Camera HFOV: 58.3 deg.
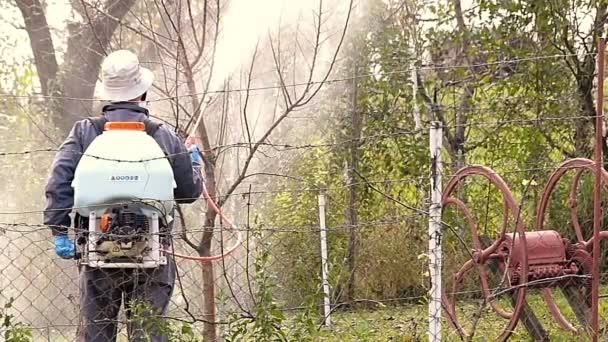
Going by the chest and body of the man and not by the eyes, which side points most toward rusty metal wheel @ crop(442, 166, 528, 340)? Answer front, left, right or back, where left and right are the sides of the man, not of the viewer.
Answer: right

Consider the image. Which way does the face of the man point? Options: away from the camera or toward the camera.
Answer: away from the camera

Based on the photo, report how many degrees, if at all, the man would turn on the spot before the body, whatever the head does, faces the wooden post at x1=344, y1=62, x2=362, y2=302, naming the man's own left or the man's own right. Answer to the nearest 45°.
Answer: approximately 45° to the man's own right

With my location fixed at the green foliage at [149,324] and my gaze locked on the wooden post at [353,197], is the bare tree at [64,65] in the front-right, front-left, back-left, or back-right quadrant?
front-left

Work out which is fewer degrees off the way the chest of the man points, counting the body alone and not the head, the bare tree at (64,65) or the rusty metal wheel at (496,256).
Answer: the bare tree

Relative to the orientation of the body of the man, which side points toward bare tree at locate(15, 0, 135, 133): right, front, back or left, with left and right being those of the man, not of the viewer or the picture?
front

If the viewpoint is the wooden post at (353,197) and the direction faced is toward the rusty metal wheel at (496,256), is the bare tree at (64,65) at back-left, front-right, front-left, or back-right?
back-right

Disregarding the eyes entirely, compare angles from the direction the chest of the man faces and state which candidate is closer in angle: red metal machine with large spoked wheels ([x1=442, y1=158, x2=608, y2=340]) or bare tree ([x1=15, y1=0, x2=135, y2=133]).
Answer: the bare tree

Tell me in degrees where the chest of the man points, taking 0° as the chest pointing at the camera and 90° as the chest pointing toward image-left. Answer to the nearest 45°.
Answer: approximately 180°
